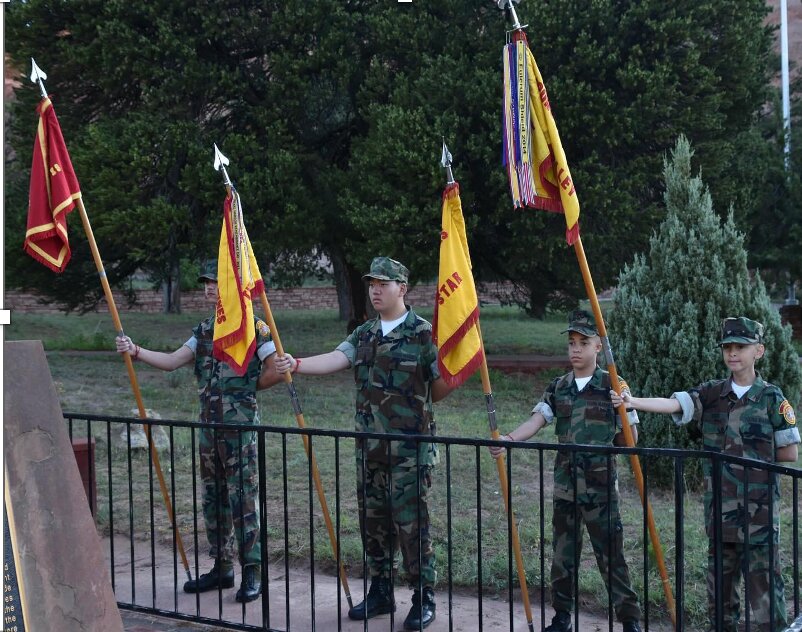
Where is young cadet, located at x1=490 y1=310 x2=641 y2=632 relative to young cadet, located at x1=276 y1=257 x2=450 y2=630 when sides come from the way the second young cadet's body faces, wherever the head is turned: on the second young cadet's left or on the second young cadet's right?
on the second young cadet's left

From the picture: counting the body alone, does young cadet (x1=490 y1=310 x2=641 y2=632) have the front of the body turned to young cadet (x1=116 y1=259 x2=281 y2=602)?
no

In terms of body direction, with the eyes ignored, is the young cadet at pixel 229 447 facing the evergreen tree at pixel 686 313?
no

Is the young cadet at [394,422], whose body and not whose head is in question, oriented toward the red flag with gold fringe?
no

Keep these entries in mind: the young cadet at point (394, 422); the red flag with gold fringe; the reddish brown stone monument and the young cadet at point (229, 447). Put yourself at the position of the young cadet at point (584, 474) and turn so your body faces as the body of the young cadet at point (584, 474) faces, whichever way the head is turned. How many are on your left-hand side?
0

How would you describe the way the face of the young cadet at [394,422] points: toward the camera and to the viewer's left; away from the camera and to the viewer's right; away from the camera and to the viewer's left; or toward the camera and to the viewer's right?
toward the camera and to the viewer's left

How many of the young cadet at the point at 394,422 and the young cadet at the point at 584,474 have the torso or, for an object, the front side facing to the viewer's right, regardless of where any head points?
0

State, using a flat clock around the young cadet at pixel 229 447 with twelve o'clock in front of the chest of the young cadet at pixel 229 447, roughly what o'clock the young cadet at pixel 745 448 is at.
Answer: the young cadet at pixel 745 448 is roughly at 9 o'clock from the young cadet at pixel 229 447.

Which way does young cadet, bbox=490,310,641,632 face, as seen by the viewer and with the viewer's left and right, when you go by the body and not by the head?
facing the viewer

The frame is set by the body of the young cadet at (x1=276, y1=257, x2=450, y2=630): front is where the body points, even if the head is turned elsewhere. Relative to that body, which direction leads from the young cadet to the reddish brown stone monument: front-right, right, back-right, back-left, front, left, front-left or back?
front

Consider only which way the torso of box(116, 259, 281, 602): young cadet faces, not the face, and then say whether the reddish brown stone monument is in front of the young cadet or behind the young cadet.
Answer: in front

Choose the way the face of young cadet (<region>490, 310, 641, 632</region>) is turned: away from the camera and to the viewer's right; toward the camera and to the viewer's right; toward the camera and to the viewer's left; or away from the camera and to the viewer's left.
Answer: toward the camera and to the viewer's left

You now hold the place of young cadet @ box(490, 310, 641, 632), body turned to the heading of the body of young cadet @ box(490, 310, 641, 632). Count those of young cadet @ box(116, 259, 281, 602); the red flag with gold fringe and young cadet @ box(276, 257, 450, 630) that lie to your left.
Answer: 0

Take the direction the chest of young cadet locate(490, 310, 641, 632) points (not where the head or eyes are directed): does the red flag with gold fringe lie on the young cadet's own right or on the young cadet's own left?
on the young cadet's own right

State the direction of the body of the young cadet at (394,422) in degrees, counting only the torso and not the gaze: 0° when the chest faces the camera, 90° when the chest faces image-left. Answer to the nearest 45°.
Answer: approximately 45°
